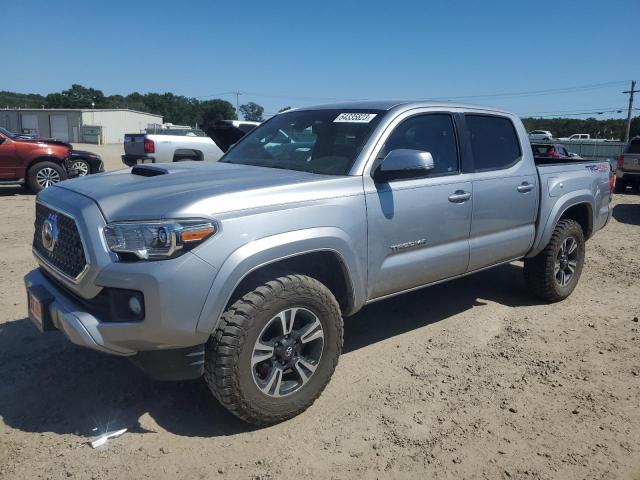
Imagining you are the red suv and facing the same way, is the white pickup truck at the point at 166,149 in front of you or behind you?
in front

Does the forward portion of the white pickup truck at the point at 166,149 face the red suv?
no

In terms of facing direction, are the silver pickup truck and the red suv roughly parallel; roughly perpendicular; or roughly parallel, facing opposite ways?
roughly parallel, facing opposite ways

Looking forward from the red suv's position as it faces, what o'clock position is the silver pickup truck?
The silver pickup truck is roughly at 3 o'clock from the red suv.

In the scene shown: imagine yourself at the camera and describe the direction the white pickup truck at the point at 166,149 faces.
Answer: facing away from the viewer and to the right of the viewer

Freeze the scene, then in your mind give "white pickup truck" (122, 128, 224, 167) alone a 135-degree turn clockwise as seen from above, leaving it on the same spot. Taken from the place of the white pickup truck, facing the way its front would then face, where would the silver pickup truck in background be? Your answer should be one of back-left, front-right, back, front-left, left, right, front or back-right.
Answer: left

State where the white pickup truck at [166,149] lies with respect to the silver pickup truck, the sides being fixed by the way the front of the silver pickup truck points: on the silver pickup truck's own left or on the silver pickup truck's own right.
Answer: on the silver pickup truck's own right

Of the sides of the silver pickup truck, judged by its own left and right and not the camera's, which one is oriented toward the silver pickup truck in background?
back

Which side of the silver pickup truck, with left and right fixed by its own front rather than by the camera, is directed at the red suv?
right

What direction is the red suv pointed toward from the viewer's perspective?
to the viewer's right

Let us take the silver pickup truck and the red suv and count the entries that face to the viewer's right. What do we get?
1
